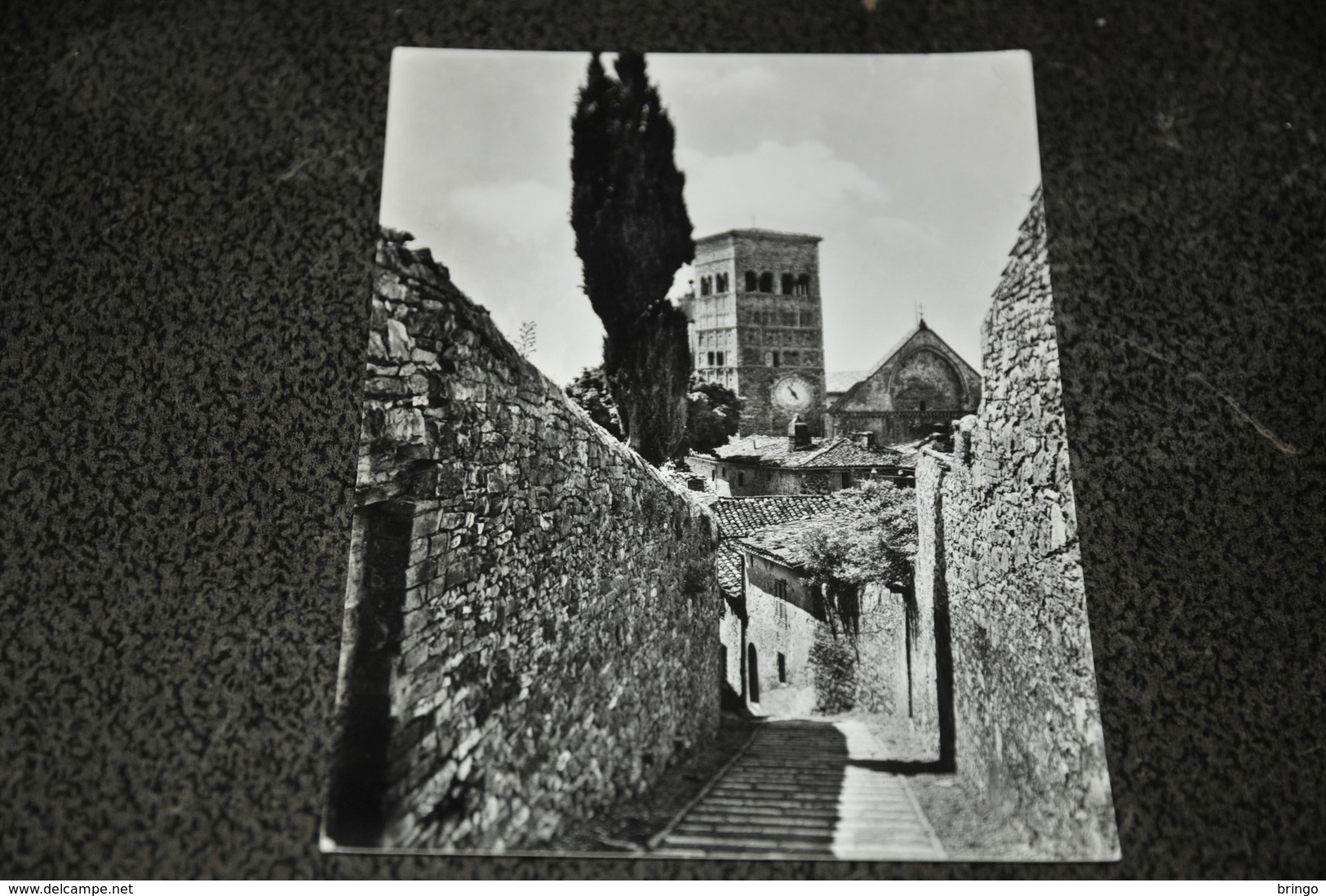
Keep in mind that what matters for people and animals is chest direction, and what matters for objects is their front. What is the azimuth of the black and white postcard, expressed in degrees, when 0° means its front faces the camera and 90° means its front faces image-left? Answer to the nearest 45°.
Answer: approximately 0°
